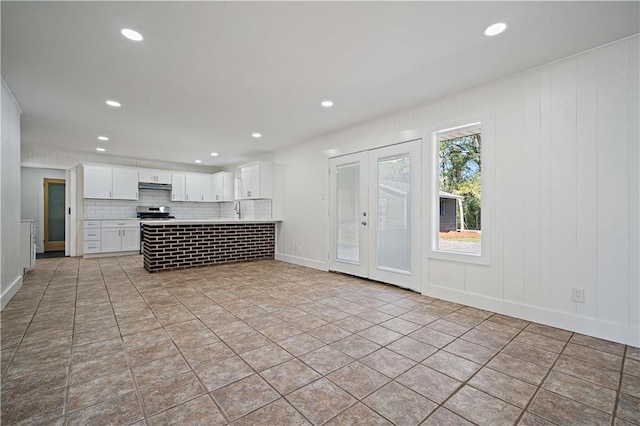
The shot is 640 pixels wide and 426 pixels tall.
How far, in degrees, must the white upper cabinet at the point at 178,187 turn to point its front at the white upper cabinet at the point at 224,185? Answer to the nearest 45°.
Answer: approximately 90° to its left

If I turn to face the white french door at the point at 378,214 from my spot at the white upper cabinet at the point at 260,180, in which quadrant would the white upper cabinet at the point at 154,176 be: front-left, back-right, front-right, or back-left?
back-right

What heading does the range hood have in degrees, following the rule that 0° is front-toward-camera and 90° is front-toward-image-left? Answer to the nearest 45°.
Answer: approximately 0°

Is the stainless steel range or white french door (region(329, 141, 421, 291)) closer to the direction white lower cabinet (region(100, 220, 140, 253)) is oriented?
the white french door

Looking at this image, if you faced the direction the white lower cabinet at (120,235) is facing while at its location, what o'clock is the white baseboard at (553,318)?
The white baseboard is roughly at 11 o'clock from the white lower cabinet.

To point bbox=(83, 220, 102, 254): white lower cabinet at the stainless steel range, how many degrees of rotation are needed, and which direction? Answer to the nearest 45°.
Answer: approximately 90° to its left

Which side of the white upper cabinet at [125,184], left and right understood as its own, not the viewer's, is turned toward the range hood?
left
